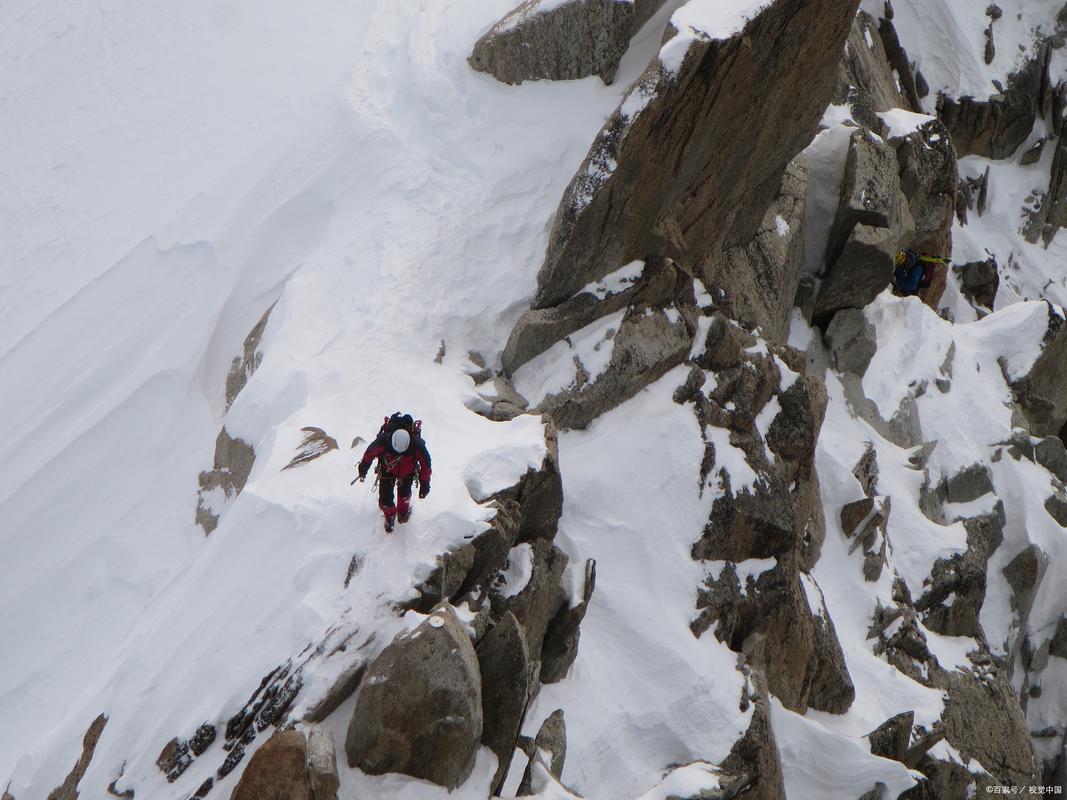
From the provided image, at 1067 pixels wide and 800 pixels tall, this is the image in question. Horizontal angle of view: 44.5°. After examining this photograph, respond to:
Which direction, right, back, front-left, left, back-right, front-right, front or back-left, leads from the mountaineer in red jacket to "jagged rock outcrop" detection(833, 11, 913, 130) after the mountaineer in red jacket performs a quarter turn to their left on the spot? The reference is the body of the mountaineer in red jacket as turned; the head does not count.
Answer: front-left

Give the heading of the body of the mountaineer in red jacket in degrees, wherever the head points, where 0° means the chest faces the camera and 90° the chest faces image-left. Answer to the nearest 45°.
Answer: approximately 0°

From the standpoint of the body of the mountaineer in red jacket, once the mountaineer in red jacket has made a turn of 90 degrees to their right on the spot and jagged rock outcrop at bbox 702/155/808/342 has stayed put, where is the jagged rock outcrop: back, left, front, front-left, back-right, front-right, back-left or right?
back-right

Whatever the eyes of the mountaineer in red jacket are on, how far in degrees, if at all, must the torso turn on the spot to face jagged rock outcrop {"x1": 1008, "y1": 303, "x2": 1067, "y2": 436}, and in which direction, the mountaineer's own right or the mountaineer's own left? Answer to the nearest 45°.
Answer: approximately 135° to the mountaineer's own left

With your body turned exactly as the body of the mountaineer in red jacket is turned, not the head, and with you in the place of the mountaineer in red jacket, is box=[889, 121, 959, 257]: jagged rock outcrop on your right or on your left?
on your left

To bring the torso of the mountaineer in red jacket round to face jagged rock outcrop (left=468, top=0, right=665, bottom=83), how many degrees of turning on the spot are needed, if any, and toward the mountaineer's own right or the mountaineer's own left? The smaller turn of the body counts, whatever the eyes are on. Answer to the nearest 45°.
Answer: approximately 135° to the mountaineer's own left
